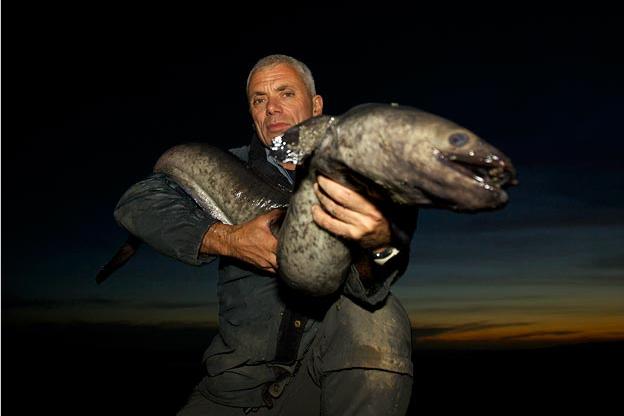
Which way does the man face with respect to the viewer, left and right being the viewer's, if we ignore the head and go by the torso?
facing the viewer
